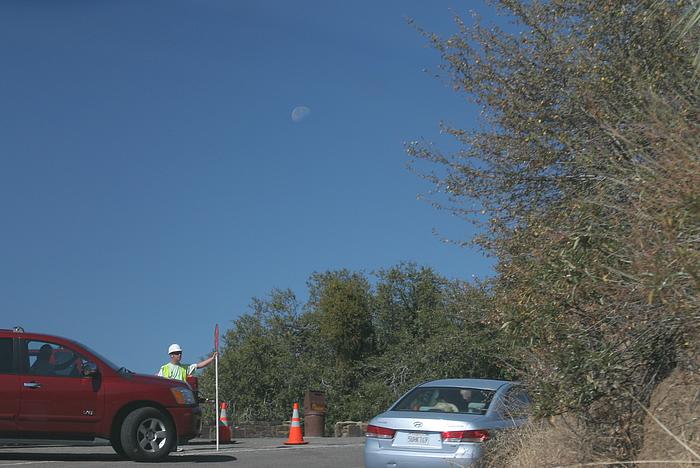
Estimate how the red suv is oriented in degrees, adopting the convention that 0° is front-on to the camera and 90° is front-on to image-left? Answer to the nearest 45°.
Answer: approximately 270°

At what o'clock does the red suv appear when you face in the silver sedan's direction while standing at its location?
The red suv is roughly at 8 o'clock from the silver sedan.

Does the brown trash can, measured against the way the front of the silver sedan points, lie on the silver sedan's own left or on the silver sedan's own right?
on the silver sedan's own left

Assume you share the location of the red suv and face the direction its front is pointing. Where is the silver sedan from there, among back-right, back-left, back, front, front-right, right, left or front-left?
front-right

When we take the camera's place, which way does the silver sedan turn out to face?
facing away from the viewer and to the right of the viewer

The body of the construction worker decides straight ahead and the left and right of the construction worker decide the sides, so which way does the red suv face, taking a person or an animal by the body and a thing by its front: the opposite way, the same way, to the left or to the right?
to the left

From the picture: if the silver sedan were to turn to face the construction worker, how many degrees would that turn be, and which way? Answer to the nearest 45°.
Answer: approximately 90° to its left
